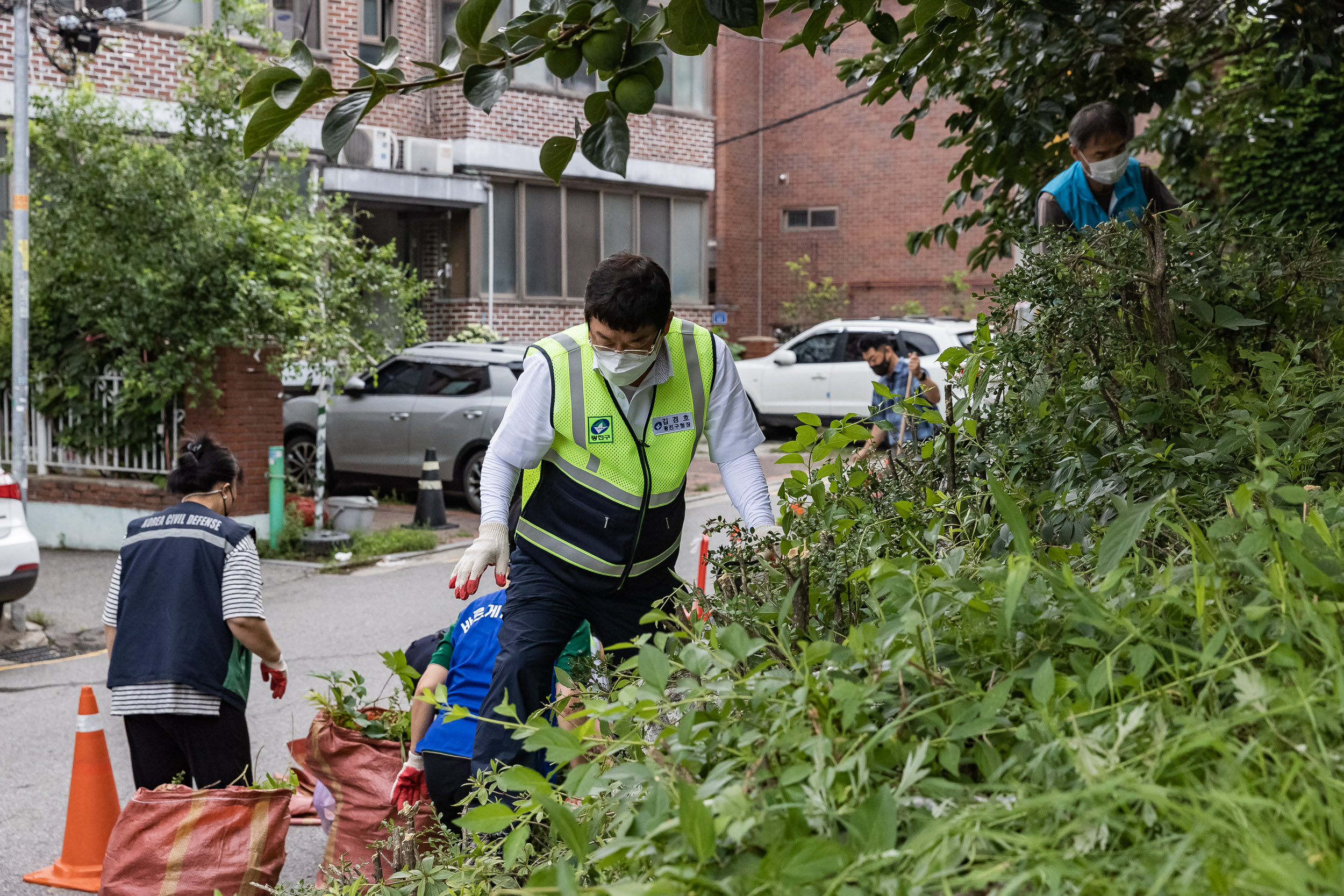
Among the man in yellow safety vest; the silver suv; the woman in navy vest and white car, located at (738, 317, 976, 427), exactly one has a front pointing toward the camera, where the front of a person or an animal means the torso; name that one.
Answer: the man in yellow safety vest

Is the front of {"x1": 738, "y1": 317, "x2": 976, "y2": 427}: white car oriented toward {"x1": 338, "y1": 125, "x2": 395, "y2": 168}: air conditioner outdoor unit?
yes

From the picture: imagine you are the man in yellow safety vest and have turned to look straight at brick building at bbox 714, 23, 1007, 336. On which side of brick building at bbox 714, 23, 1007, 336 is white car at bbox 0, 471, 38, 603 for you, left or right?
left

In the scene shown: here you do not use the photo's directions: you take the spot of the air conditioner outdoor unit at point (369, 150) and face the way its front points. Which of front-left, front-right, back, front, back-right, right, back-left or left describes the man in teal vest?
front-left

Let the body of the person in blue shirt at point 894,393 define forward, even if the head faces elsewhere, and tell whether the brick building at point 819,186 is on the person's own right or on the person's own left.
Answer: on the person's own right

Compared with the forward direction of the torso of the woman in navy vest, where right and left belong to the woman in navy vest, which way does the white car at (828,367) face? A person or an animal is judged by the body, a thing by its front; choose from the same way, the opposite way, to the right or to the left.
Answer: to the left

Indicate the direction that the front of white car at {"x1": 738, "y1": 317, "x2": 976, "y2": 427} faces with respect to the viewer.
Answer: facing to the left of the viewer

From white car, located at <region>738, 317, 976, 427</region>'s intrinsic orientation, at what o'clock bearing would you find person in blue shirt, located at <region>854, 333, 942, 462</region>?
The person in blue shirt is roughly at 9 o'clock from the white car.

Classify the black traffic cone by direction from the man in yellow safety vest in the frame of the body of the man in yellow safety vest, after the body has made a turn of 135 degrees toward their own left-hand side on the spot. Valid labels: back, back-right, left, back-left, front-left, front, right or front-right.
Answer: front-left

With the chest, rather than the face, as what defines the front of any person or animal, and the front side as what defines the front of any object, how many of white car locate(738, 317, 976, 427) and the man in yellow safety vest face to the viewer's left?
1

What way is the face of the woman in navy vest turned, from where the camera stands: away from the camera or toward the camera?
away from the camera

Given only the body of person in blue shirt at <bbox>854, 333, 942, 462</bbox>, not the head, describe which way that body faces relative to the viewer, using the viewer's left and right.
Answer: facing the viewer and to the left of the viewer

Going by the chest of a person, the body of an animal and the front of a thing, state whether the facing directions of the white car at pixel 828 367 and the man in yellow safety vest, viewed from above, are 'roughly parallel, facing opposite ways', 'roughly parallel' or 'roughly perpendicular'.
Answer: roughly perpendicular

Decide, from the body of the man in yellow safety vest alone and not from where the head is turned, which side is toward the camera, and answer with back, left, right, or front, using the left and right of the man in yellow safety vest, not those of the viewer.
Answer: front

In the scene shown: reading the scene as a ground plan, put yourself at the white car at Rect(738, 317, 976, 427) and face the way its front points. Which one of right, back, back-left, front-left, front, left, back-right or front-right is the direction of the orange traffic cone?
left
